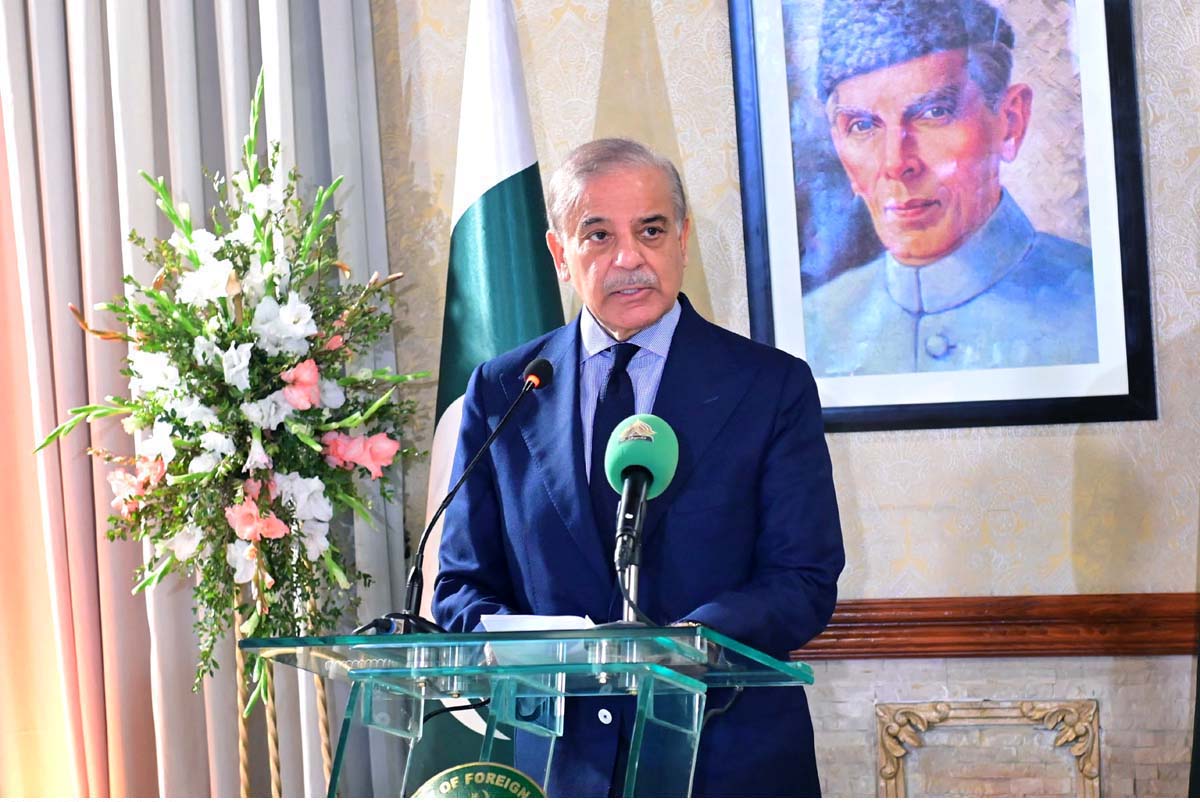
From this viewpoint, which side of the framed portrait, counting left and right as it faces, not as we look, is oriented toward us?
front

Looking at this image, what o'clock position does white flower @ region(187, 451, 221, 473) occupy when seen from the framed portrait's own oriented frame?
The white flower is roughly at 2 o'clock from the framed portrait.

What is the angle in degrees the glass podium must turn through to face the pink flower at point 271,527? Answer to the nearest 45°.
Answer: approximately 135° to its right

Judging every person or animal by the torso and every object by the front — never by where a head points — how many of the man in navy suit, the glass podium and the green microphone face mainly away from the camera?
1

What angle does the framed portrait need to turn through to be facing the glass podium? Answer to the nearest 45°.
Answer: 0° — it already faces it

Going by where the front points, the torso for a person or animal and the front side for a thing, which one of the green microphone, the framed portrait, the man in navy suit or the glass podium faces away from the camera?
the green microphone

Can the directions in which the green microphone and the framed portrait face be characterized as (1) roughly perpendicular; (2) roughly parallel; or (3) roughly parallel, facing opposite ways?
roughly parallel, facing opposite ways

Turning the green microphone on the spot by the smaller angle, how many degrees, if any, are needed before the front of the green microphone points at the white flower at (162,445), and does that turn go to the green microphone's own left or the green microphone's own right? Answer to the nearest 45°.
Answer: approximately 45° to the green microphone's own left

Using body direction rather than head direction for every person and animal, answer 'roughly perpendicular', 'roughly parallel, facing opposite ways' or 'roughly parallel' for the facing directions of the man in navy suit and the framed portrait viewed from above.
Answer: roughly parallel

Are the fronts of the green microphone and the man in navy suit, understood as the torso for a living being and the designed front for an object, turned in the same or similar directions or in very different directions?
very different directions

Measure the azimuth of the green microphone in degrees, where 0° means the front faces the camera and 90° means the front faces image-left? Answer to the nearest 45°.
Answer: approximately 180°

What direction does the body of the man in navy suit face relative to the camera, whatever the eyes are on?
toward the camera

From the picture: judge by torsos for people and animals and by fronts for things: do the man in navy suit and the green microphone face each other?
yes
